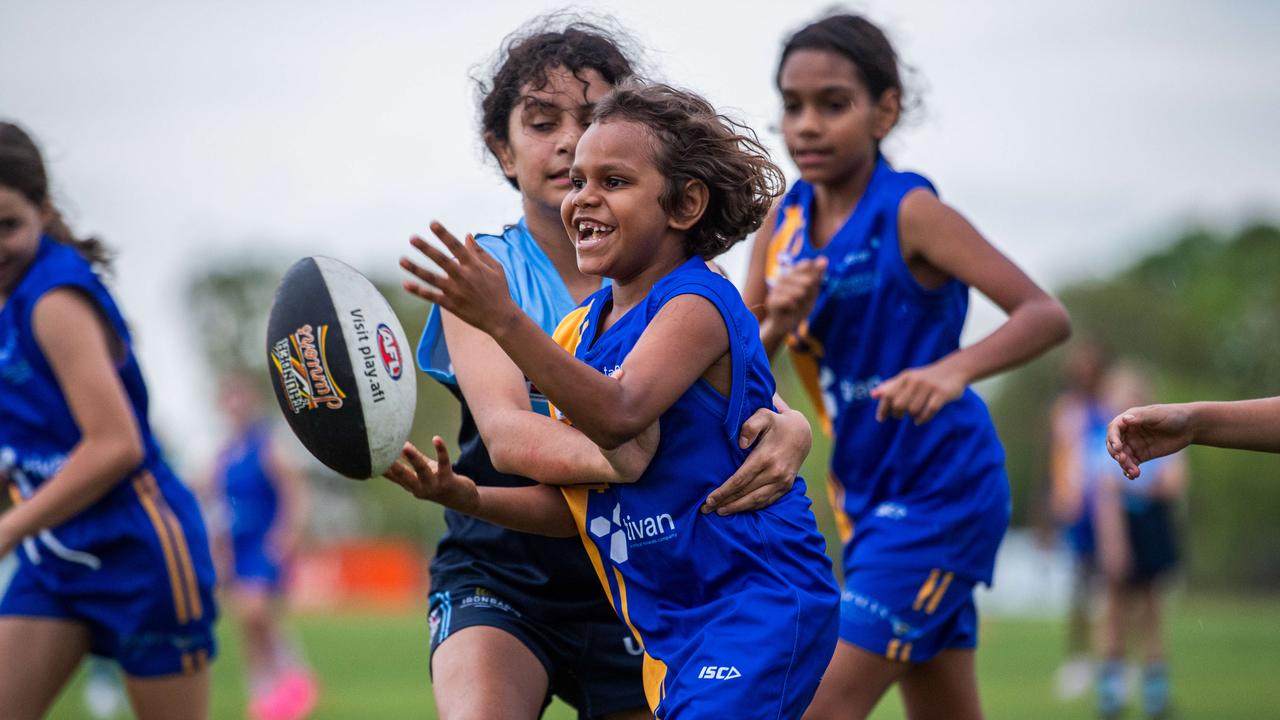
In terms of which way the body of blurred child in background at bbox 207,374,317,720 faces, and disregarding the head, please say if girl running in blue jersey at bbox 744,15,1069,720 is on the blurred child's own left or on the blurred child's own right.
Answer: on the blurred child's own left

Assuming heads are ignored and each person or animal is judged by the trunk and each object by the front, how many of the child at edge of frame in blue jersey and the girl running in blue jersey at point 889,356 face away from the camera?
0

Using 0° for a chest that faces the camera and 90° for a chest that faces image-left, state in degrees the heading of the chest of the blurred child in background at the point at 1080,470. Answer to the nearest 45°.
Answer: approximately 45°

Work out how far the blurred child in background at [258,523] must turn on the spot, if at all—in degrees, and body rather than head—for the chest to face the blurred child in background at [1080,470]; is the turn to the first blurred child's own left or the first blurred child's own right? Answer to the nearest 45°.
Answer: approximately 135° to the first blurred child's own left

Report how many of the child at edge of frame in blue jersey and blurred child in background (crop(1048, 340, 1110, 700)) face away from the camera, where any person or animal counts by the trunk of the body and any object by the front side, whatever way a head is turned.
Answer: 0

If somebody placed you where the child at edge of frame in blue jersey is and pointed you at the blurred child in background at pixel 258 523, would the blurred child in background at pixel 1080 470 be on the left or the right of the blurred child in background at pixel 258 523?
right

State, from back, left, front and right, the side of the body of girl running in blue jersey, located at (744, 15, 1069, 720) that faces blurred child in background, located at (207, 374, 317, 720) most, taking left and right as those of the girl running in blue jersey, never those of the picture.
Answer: right

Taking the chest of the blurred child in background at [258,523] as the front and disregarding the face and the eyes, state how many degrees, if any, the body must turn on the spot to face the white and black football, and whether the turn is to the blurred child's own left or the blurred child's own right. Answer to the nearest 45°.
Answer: approximately 45° to the blurred child's own left

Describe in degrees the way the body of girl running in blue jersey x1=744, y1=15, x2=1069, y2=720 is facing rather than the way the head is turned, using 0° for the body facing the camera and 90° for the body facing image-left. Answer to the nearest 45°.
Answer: approximately 45°

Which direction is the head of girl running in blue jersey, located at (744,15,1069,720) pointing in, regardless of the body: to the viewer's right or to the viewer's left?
to the viewer's left

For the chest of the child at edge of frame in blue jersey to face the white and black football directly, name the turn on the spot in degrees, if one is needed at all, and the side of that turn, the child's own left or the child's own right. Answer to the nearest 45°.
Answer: approximately 45° to the child's own left

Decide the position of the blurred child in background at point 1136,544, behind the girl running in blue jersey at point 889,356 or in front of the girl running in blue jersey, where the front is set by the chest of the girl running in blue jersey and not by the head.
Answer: behind

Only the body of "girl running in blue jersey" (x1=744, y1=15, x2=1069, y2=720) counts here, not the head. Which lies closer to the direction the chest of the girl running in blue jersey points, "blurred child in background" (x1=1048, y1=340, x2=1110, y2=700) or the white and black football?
the white and black football

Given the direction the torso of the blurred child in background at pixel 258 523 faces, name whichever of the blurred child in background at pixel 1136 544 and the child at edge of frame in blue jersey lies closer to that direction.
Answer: the child at edge of frame in blue jersey
